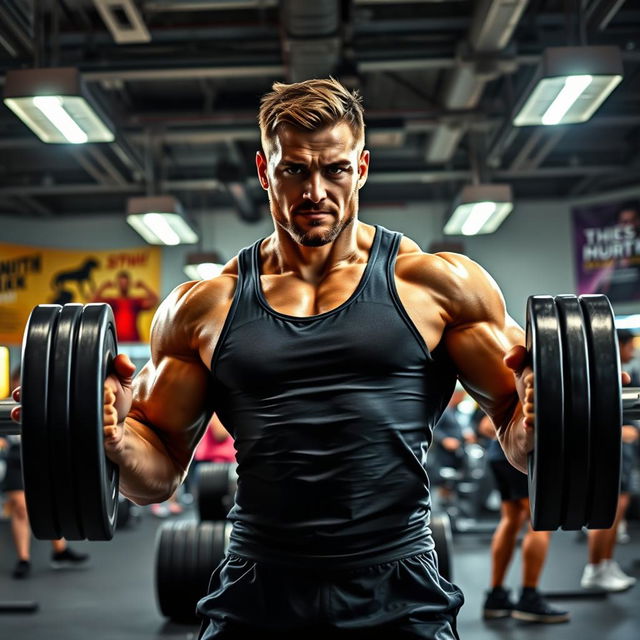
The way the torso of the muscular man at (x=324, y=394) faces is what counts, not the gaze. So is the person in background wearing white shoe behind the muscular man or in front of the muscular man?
behind

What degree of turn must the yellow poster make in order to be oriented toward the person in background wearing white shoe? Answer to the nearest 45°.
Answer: approximately 45° to its left

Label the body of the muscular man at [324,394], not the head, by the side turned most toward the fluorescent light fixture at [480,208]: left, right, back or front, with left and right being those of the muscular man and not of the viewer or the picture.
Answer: back

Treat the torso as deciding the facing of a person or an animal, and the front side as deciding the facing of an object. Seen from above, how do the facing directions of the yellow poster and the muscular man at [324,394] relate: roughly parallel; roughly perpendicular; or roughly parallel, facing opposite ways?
roughly parallel

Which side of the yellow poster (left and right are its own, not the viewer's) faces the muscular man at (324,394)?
front

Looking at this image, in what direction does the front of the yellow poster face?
toward the camera

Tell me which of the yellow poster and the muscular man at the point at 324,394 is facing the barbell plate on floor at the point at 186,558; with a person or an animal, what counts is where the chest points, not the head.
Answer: the yellow poster

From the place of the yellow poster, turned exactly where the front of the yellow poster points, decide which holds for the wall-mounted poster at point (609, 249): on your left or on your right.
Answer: on your left

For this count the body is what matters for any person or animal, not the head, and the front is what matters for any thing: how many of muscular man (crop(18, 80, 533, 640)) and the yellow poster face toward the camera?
2

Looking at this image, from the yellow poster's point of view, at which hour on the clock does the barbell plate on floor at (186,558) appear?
The barbell plate on floor is roughly at 12 o'clock from the yellow poster.

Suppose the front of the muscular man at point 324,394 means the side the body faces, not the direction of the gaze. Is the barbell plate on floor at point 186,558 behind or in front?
behind

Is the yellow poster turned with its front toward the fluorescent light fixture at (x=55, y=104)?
yes

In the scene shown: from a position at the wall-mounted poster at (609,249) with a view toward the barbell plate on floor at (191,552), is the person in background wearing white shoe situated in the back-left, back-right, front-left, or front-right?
front-left

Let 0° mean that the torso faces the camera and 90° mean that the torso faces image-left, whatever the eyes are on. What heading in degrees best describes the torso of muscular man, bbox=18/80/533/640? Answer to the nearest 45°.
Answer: approximately 0°

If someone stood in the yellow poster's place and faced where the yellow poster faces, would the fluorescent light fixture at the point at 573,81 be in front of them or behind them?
in front

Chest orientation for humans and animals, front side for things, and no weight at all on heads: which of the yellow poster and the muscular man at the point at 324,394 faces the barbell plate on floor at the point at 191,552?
the yellow poster
